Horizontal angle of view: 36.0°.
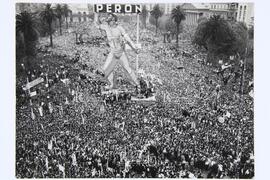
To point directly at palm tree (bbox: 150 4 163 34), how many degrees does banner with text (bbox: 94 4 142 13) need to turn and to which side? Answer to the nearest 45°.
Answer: approximately 180°

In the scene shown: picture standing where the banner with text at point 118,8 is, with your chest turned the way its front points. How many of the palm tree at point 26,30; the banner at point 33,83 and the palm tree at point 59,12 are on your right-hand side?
3

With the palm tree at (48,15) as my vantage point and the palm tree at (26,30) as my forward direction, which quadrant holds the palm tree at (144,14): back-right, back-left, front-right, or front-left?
back-left

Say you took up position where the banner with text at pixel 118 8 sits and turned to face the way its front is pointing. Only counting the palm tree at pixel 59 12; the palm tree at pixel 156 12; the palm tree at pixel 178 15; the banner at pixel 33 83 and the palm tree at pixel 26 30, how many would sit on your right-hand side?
3

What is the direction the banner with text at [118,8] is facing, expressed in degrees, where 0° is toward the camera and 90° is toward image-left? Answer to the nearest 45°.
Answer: approximately 0°

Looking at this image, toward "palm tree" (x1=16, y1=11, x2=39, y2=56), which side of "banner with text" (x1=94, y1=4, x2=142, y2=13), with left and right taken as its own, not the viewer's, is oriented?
right

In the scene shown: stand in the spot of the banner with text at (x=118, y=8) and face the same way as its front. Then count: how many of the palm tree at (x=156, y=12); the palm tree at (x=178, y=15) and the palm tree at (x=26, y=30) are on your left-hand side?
2

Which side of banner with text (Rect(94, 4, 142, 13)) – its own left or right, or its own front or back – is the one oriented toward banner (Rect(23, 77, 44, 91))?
right

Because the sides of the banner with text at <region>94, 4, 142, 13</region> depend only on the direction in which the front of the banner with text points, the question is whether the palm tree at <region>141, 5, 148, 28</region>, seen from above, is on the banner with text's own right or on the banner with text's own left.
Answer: on the banner with text's own left

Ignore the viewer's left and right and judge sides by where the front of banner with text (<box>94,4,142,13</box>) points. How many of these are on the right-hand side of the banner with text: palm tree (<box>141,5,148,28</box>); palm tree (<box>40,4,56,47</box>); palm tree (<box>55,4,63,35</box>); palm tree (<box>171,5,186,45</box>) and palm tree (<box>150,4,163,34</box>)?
2
